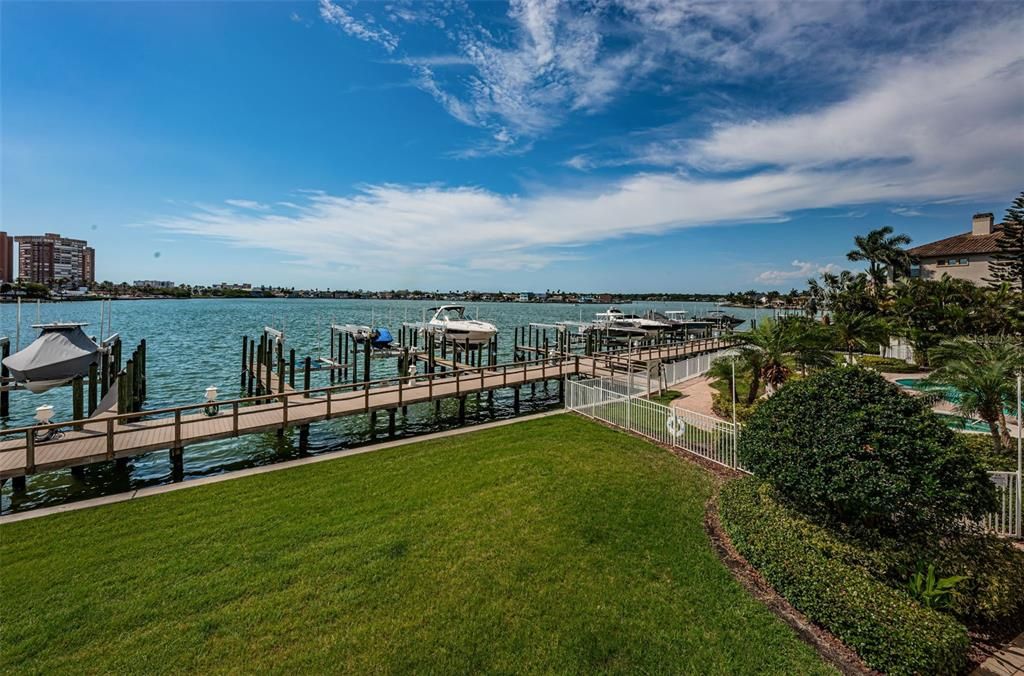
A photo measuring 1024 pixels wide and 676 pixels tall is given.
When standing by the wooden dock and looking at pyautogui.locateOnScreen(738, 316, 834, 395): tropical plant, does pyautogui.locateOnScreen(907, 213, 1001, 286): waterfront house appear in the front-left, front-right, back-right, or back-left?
front-left

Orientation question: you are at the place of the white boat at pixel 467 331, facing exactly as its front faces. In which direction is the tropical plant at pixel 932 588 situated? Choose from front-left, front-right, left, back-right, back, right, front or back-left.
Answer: front-right

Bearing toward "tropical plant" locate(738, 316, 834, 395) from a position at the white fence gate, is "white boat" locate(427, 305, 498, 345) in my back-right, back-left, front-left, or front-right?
front-left

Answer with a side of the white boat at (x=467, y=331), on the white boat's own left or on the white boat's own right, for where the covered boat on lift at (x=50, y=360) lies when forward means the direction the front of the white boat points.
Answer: on the white boat's own right

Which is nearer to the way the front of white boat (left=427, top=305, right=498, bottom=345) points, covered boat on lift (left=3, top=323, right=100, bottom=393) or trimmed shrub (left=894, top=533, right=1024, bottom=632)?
the trimmed shrub

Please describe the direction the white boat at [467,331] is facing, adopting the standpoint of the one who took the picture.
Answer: facing the viewer and to the right of the viewer

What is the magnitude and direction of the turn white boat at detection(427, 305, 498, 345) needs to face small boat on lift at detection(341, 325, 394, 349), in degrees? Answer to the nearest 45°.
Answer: approximately 180°
